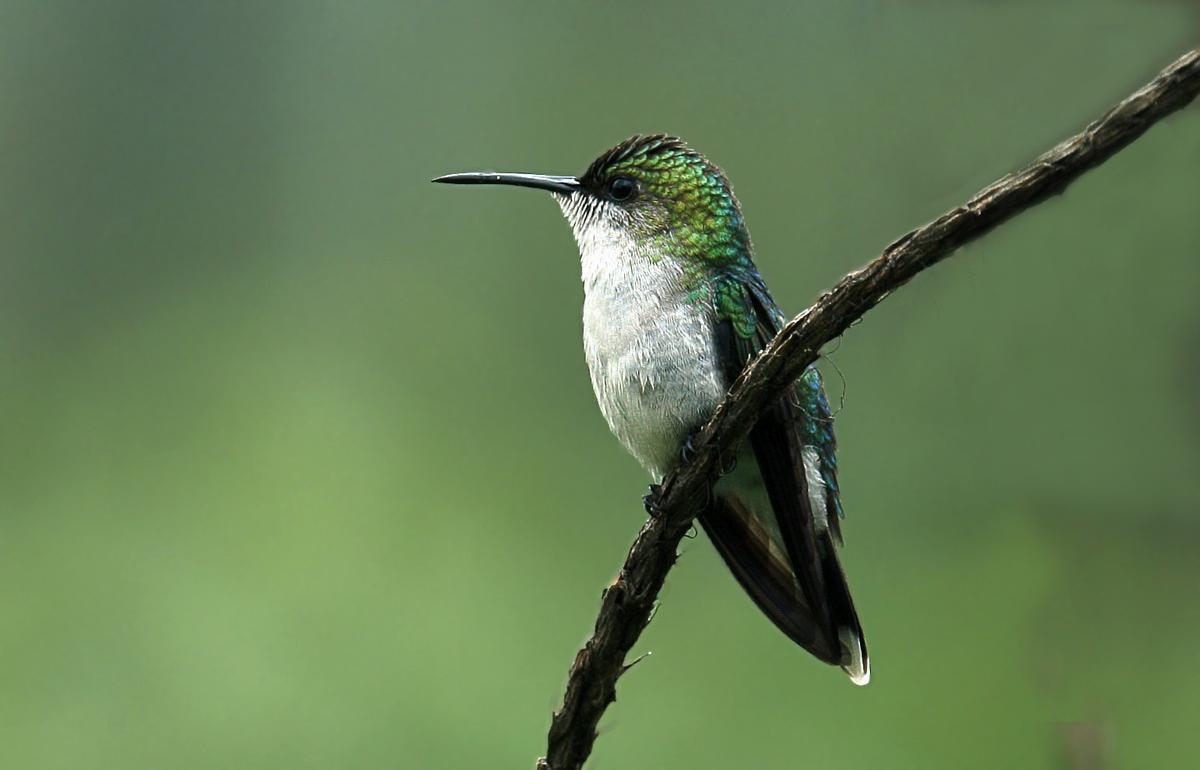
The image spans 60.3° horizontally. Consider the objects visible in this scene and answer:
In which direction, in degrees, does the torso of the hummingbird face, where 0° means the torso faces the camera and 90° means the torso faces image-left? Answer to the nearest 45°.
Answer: approximately 90°
